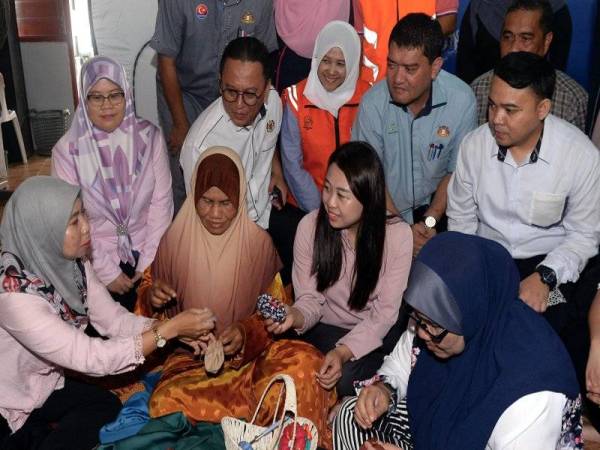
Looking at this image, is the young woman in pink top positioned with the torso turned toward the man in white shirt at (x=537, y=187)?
no

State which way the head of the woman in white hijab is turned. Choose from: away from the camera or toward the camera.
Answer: toward the camera

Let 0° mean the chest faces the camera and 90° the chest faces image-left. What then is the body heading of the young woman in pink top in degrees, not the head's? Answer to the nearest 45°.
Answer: approximately 45°

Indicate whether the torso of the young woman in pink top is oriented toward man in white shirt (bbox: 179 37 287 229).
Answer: no

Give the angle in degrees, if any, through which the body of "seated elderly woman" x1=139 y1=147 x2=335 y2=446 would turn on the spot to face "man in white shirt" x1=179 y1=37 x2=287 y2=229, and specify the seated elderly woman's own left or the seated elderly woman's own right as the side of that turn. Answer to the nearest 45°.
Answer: approximately 180°

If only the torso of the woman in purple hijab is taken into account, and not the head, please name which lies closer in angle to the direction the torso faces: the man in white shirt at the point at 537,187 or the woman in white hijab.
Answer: the man in white shirt

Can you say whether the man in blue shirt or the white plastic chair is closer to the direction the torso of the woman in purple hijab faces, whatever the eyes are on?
the man in blue shirt

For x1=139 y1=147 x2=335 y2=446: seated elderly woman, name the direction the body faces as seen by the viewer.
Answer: toward the camera

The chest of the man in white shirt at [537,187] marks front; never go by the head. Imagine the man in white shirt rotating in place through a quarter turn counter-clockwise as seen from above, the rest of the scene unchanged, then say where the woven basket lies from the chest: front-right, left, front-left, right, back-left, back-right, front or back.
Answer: right

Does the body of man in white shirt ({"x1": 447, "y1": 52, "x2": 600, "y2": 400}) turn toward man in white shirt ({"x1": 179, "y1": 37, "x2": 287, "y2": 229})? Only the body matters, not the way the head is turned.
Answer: no

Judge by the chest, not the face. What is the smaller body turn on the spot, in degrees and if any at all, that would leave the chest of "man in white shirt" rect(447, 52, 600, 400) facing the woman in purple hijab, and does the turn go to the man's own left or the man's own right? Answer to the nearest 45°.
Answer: approximately 45° to the man's own right

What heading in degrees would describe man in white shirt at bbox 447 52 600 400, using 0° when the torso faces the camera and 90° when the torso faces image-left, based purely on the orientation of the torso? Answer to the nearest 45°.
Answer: approximately 45°

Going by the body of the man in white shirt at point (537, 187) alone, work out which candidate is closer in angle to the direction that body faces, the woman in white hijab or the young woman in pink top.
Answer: the young woman in pink top

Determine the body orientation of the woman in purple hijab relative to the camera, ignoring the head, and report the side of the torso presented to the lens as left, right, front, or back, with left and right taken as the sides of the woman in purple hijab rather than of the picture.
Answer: front

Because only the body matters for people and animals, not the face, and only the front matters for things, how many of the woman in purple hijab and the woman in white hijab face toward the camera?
2

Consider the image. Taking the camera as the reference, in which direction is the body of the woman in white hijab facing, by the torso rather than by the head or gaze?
toward the camera

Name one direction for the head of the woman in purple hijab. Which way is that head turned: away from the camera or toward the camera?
toward the camera

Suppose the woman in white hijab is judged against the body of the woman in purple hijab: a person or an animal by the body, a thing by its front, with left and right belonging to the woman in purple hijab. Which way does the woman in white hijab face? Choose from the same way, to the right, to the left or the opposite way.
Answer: the same way

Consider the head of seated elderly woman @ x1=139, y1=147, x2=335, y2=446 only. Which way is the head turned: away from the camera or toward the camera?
toward the camera
